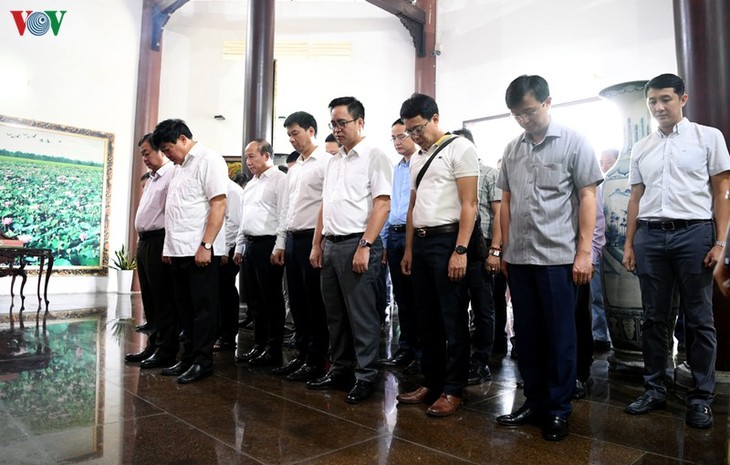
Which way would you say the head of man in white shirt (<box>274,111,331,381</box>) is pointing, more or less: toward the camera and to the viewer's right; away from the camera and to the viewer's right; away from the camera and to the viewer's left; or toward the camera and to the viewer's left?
toward the camera and to the viewer's left

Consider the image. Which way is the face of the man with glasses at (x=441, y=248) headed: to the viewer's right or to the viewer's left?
to the viewer's left

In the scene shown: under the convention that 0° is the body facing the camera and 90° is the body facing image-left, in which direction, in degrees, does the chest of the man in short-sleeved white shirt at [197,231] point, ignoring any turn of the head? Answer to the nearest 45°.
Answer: approximately 45°

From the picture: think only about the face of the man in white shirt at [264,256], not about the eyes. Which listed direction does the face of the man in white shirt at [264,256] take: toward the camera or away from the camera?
toward the camera

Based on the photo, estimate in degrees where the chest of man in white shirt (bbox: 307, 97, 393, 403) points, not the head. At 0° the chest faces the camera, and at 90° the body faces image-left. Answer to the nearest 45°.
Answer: approximately 45°

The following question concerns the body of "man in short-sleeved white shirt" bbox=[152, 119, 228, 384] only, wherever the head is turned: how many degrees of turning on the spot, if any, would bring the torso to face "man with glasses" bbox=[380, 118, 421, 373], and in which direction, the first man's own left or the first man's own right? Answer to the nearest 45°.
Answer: approximately 135° to the first man's own left

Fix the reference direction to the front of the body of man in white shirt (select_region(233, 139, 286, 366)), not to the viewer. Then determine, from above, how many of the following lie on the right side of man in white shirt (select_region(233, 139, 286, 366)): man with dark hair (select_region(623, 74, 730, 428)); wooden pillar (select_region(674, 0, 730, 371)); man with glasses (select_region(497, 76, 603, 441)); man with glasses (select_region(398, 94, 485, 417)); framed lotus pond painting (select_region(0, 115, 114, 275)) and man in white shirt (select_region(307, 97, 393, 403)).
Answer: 1

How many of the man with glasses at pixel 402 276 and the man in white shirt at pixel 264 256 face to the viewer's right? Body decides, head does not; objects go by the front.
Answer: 0

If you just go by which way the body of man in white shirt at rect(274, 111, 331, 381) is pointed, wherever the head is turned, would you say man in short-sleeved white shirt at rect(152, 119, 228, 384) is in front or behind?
in front

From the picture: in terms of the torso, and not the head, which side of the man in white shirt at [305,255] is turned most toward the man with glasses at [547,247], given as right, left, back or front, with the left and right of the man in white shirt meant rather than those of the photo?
left

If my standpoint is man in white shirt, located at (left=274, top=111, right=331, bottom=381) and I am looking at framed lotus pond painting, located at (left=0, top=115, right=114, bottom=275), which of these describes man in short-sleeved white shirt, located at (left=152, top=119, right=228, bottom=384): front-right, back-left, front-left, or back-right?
front-left

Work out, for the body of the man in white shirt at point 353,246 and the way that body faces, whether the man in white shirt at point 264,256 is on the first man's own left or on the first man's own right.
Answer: on the first man's own right

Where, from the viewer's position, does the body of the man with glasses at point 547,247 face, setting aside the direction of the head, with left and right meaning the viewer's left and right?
facing the viewer and to the left of the viewer

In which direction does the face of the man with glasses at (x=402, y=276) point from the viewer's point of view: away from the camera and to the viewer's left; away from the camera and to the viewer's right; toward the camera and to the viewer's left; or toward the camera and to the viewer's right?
toward the camera and to the viewer's left
